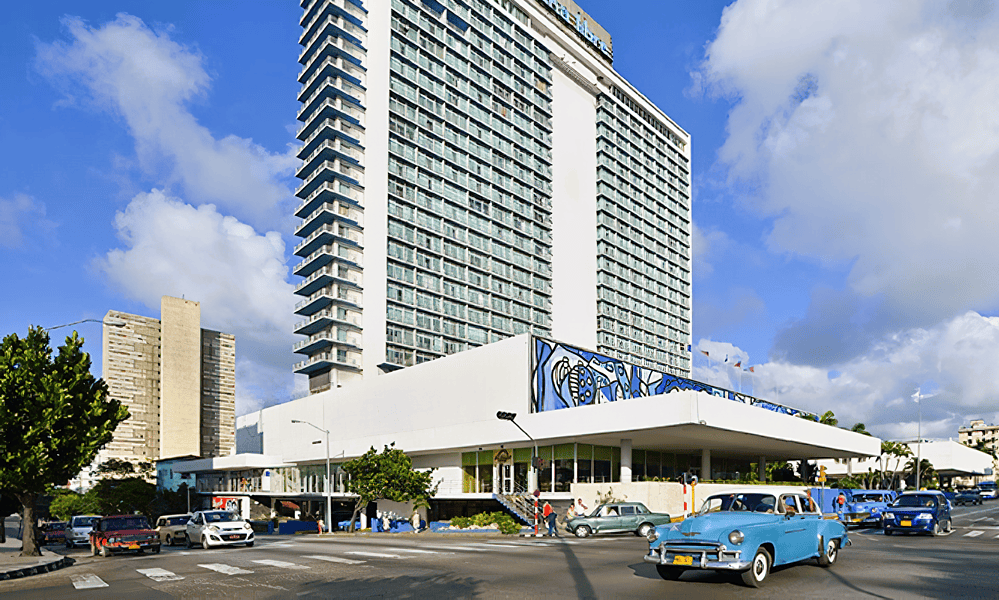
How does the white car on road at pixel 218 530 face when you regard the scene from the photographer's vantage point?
facing the viewer and to the right of the viewer

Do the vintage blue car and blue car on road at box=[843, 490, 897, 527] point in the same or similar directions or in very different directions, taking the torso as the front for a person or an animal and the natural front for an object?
same or similar directions

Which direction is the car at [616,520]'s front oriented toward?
to the viewer's left

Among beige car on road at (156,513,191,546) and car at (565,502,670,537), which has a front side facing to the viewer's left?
car at (565,502,670,537)

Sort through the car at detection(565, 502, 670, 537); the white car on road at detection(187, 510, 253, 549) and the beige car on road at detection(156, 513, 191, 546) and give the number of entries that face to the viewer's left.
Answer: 1

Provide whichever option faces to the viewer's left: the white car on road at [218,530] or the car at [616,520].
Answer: the car at [616,520]

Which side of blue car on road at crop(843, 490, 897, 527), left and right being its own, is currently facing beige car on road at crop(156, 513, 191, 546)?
front

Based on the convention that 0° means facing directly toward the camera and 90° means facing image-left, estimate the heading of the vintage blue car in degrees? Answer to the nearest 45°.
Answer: approximately 45°

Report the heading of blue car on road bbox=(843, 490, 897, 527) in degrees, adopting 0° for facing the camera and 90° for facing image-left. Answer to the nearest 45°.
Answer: approximately 45°
